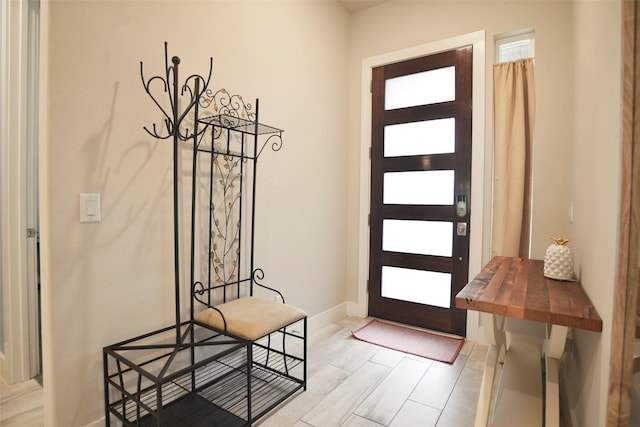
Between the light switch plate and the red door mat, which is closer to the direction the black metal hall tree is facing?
the red door mat

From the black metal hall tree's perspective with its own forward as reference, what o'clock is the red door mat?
The red door mat is roughly at 10 o'clock from the black metal hall tree.

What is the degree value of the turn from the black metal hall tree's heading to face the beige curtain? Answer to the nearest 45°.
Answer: approximately 45° to its left

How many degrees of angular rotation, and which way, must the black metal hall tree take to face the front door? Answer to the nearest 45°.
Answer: approximately 45° to its left

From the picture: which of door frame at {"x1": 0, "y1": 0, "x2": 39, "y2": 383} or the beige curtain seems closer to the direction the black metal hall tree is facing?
the beige curtain

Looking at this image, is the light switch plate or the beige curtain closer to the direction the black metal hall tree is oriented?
the beige curtain

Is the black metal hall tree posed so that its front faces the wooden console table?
yes

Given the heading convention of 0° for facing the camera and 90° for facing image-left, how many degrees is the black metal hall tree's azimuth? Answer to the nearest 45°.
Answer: approximately 315°
